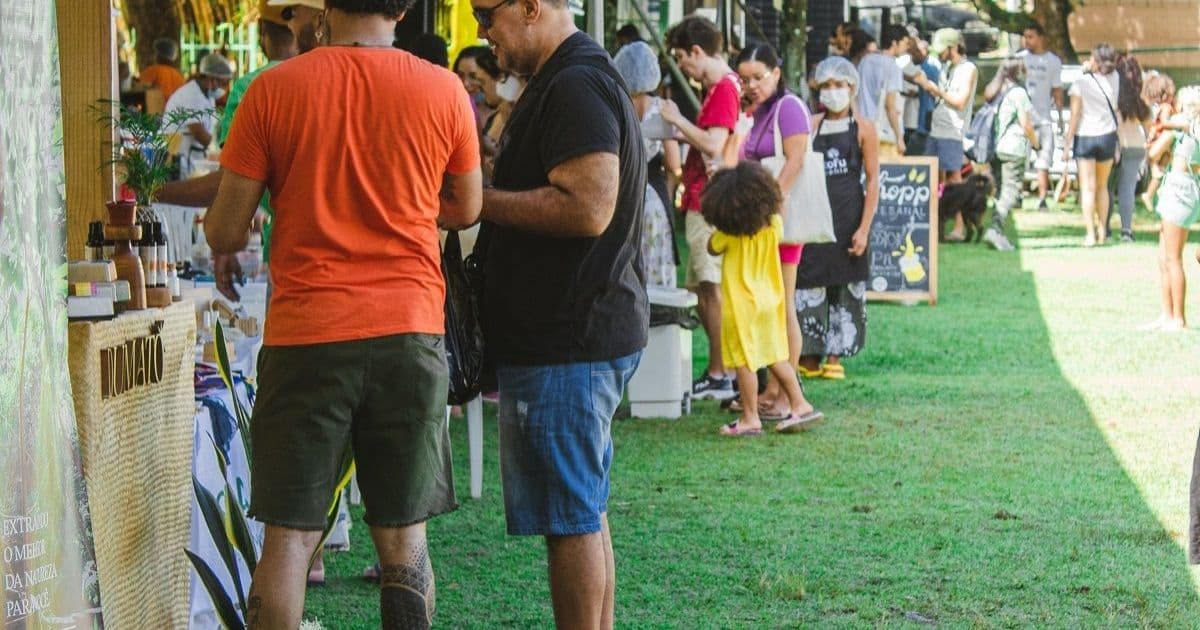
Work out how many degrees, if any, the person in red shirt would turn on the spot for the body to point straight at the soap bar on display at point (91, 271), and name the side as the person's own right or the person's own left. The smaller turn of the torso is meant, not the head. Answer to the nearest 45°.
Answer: approximately 90° to the person's own left

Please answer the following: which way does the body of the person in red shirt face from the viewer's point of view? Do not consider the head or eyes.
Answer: to the viewer's left

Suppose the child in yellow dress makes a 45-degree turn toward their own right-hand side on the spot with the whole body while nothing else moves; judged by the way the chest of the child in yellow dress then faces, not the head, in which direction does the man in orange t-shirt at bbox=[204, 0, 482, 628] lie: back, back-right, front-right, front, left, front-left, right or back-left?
back

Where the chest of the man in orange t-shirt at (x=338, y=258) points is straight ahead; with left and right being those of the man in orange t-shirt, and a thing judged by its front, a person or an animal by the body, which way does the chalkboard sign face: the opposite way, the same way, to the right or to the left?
the opposite way

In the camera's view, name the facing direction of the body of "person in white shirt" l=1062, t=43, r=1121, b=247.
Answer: away from the camera

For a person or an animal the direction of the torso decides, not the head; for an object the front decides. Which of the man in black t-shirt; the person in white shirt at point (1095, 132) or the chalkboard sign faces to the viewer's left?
the man in black t-shirt

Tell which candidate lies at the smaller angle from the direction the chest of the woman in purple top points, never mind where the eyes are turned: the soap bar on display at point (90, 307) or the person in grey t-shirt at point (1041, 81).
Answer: the soap bar on display

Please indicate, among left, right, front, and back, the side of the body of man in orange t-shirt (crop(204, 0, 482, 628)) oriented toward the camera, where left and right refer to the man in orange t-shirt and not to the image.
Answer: back

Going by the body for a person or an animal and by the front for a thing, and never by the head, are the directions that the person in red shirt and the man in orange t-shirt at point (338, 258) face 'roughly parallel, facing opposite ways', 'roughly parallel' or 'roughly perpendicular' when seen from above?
roughly perpendicular

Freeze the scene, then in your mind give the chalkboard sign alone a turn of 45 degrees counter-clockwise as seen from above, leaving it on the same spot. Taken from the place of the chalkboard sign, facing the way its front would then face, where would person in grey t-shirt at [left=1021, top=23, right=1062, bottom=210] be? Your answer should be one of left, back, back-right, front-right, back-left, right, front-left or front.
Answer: back-left

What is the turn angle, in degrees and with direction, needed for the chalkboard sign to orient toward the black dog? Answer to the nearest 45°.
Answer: approximately 180°

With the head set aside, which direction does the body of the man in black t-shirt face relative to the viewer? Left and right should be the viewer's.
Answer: facing to the left of the viewer

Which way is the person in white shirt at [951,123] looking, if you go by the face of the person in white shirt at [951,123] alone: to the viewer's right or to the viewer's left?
to the viewer's left

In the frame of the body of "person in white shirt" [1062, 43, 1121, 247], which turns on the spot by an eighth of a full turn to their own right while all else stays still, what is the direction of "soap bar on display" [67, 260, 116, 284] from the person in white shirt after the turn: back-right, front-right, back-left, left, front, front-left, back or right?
back-right
